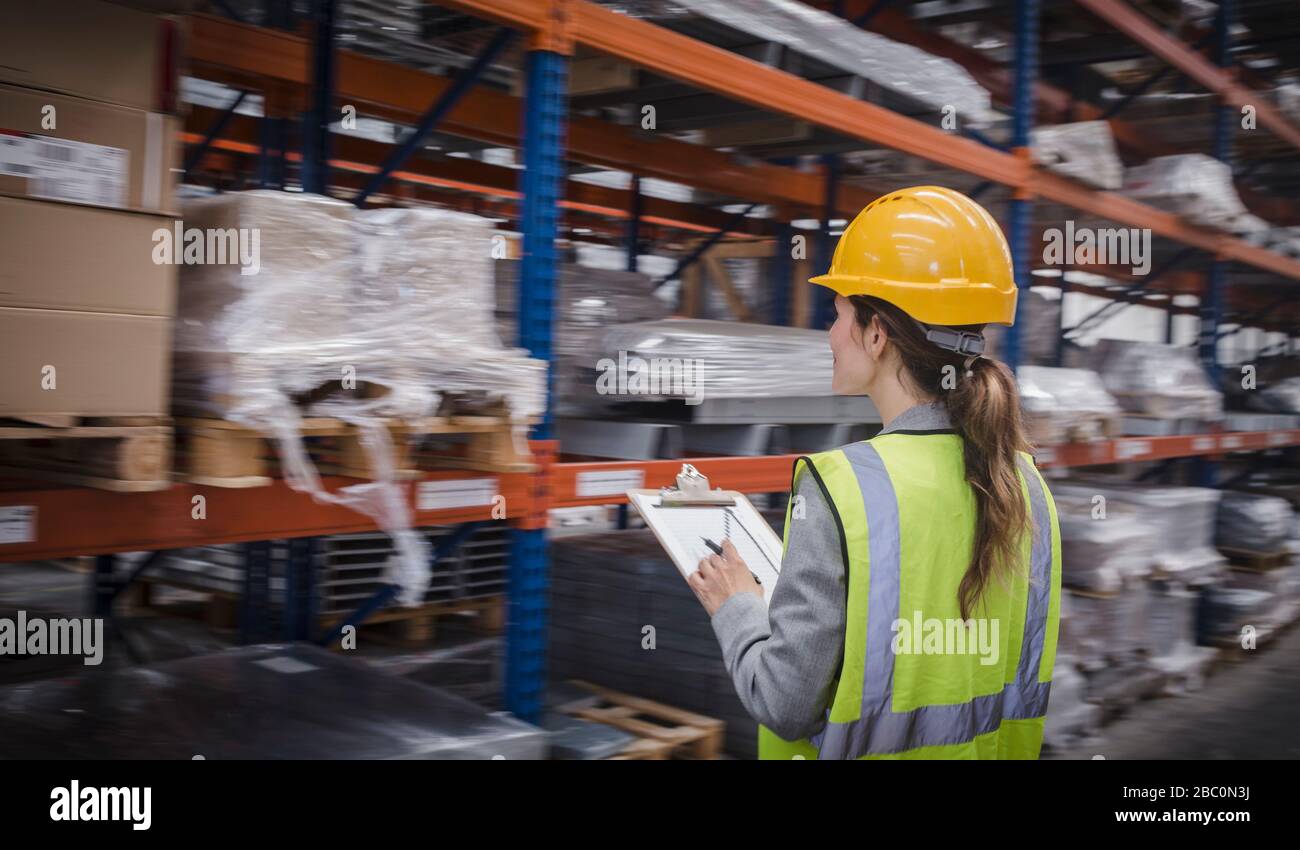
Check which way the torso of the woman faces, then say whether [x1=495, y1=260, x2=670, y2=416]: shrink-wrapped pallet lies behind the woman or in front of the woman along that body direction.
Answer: in front

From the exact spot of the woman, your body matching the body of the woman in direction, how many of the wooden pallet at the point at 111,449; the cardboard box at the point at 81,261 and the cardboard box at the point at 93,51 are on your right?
0

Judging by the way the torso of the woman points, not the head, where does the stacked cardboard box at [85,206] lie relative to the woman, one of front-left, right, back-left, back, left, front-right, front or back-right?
front-left

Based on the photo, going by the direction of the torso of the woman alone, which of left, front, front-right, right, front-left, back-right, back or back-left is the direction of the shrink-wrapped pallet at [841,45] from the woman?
front-right

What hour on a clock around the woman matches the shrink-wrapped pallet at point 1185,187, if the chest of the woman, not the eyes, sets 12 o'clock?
The shrink-wrapped pallet is roughly at 2 o'clock from the woman.

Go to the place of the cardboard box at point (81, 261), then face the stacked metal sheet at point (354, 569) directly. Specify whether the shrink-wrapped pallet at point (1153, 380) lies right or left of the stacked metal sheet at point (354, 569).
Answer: right

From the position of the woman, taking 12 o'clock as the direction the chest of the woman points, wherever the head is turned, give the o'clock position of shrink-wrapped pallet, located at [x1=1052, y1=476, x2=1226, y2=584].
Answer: The shrink-wrapped pallet is roughly at 2 o'clock from the woman.

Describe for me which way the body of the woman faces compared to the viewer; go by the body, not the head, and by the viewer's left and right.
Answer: facing away from the viewer and to the left of the viewer

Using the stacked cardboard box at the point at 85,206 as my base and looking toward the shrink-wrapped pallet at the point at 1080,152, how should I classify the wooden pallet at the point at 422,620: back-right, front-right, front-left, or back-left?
front-left

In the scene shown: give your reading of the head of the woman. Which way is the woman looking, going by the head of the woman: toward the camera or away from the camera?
away from the camera
